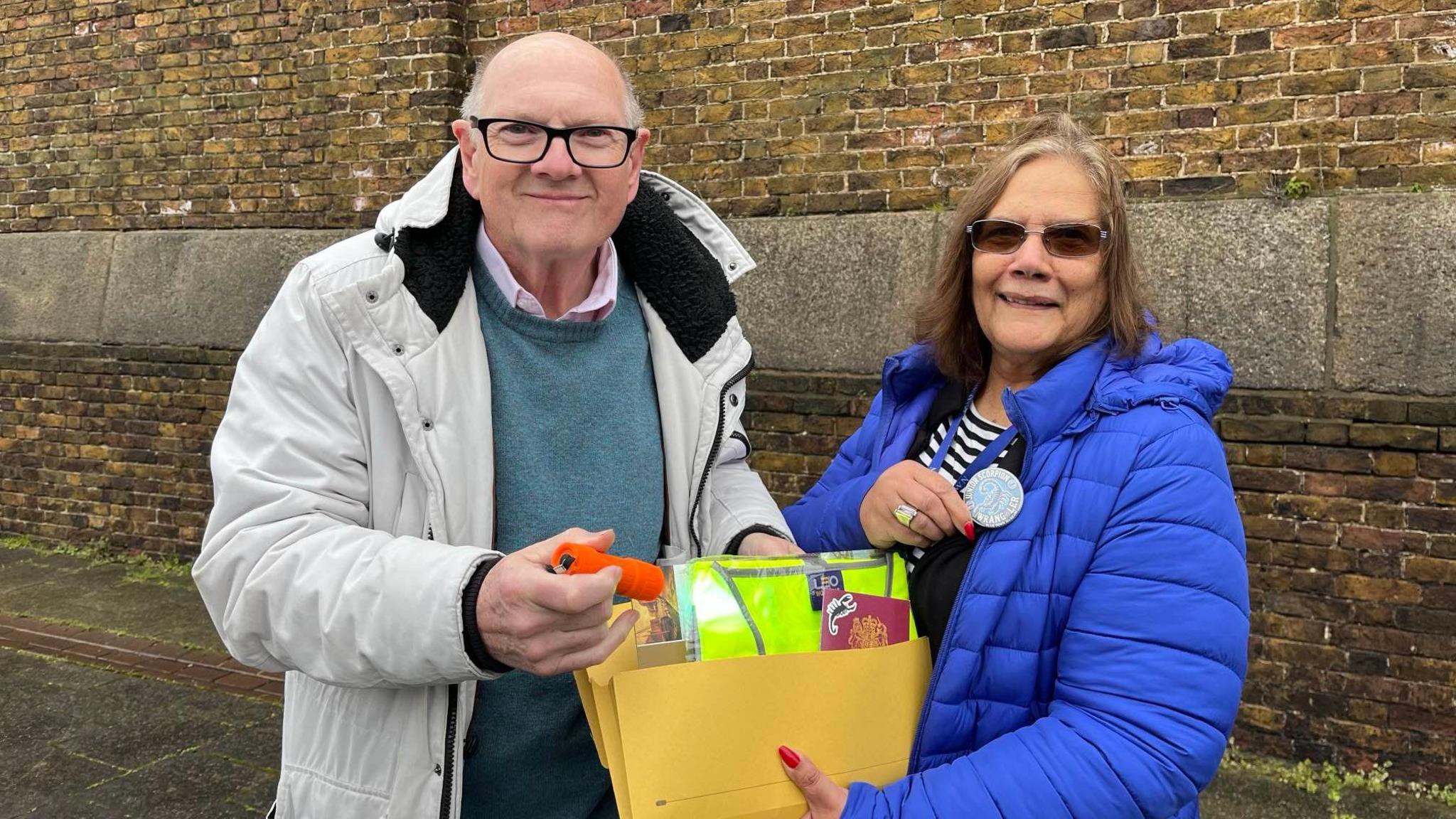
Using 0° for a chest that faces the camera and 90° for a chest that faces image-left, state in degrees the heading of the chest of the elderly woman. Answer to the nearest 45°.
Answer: approximately 45°

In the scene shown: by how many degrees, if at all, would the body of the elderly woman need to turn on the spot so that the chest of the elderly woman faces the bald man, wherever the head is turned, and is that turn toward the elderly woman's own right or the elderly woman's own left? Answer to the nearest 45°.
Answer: approximately 45° to the elderly woman's own right
